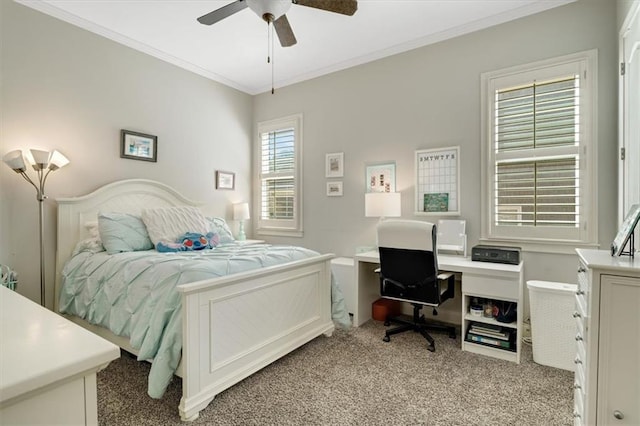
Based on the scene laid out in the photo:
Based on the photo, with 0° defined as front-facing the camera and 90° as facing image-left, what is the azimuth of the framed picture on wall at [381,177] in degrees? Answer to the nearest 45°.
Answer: approximately 45°

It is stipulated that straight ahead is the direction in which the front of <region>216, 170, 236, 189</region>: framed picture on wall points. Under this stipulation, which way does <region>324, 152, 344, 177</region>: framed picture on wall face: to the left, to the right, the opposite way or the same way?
to the right

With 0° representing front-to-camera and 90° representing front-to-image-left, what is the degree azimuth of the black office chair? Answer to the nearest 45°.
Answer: approximately 225°

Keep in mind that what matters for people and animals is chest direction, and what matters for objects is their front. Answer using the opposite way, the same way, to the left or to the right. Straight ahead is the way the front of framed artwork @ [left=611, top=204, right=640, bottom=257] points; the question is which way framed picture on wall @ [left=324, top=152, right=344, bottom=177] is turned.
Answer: to the left

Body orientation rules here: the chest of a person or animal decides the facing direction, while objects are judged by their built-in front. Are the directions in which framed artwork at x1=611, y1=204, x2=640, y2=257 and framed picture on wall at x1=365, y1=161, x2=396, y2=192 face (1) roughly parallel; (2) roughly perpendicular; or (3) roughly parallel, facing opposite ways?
roughly perpendicular

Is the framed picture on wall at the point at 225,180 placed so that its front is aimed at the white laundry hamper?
yes

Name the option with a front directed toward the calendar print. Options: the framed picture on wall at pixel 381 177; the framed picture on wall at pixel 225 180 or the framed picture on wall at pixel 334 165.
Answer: the framed picture on wall at pixel 225 180

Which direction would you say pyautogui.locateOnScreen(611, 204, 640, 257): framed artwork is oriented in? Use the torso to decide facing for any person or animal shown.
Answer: to the viewer's left

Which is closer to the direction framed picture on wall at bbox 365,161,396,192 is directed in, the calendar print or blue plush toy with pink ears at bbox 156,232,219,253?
the blue plush toy with pink ears

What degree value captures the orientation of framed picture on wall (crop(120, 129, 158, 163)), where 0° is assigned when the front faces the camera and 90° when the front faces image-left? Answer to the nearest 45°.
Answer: approximately 315°

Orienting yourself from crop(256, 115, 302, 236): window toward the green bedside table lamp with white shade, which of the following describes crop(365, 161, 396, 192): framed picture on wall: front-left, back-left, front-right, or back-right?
back-left

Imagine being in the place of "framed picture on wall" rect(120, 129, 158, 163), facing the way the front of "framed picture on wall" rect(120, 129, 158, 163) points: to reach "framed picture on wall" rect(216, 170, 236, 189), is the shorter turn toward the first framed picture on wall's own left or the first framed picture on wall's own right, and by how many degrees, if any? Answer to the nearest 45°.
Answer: approximately 90° to the first framed picture on wall's own left
